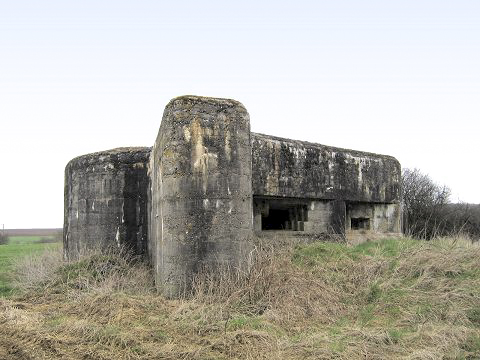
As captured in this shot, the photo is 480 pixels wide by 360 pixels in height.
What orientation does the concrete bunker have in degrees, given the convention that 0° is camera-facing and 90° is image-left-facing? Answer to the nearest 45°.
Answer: approximately 315°

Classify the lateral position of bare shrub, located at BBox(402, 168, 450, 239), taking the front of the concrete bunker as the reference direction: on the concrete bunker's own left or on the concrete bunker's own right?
on the concrete bunker's own left

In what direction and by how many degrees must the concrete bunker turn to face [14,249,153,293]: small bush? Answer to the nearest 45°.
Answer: approximately 90° to its right
